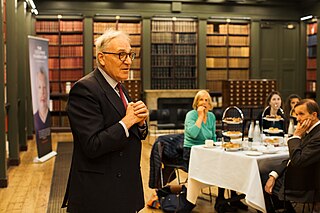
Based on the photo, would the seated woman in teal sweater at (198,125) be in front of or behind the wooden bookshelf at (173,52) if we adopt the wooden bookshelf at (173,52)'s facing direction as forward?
in front

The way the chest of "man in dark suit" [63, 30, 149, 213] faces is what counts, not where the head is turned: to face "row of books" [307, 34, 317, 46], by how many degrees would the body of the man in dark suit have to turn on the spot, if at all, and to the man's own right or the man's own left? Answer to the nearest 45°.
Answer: approximately 90° to the man's own left

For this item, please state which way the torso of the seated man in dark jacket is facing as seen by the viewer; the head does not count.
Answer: to the viewer's left

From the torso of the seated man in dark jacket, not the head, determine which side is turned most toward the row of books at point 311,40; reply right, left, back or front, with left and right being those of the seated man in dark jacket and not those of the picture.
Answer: right

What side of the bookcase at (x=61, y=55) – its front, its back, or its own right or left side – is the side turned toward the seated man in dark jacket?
front

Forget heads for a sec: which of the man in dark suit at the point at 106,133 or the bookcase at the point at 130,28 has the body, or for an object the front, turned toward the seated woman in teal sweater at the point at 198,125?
the bookcase

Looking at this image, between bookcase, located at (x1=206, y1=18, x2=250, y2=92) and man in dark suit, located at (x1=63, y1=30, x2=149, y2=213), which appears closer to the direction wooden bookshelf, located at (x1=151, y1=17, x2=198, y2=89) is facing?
the man in dark suit

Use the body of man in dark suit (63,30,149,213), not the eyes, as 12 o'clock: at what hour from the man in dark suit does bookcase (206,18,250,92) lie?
The bookcase is roughly at 8 o'clock from the man in dark suit.

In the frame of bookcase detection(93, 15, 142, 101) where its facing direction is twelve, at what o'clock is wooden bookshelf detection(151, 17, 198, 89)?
The wooden bookshelf is roughly at 9 o'clock from the bookcase.

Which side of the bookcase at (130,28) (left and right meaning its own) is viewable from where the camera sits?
front

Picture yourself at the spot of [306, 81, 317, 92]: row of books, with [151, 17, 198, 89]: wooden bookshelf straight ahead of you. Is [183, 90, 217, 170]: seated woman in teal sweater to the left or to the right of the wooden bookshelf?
left

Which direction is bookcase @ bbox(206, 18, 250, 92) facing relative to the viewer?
toward the camera

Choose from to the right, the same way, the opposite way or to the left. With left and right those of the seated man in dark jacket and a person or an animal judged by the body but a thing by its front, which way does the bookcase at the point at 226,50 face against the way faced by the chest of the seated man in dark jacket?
to the left
